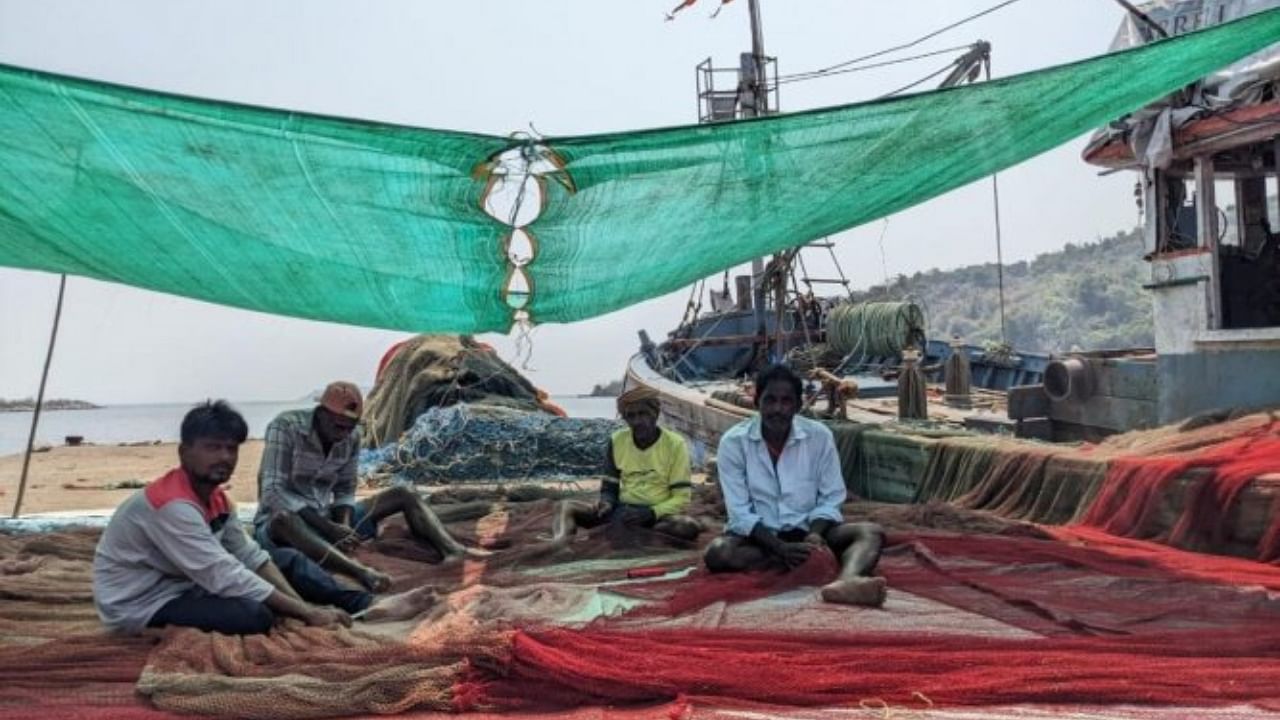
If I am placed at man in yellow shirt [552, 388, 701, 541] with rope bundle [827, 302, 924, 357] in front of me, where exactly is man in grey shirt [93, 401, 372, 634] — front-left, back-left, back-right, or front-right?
back-left

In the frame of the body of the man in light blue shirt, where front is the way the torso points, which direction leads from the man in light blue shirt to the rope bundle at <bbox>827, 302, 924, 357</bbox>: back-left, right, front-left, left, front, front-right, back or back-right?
back

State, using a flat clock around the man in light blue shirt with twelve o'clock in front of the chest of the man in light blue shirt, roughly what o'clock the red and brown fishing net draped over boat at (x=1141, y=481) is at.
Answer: The red and brown fishing net draped over boat is roughly at 8 o'clock from the man in light blue shirt.

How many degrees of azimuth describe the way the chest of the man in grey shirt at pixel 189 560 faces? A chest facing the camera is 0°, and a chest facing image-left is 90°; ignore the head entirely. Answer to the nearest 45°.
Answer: approximately 315°

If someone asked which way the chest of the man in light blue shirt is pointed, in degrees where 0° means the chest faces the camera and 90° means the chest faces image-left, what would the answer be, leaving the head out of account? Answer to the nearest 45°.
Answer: approximately 0°

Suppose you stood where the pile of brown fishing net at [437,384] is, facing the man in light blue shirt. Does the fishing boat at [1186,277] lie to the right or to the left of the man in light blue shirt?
left

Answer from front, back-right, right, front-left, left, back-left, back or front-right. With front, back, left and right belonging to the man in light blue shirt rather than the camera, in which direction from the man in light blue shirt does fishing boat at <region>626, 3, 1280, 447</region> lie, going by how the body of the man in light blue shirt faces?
back-left

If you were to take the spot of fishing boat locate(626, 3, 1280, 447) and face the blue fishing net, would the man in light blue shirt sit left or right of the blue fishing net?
left

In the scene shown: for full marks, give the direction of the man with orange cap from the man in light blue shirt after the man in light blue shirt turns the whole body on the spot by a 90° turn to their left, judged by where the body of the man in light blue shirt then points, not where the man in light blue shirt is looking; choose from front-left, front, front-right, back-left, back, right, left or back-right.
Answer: back

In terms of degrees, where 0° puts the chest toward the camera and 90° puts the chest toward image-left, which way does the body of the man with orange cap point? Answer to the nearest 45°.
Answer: approximately 315°
